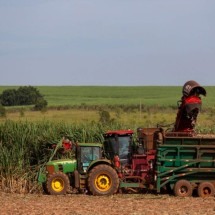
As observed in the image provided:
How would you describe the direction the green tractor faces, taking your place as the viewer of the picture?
facing to the left of the viewer
